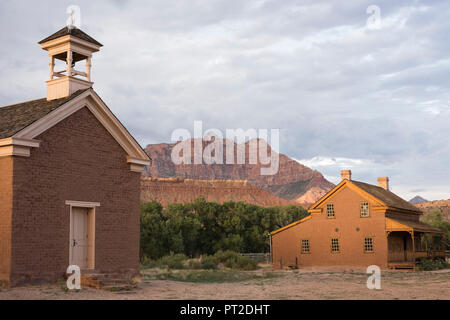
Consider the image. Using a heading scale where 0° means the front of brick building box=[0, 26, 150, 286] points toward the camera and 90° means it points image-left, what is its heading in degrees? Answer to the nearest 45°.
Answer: approximately 315°

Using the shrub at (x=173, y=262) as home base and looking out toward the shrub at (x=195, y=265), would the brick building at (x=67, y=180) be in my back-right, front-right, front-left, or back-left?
back-right

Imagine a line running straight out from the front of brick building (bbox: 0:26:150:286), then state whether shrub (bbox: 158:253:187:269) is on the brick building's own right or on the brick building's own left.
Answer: on the brick building's own left

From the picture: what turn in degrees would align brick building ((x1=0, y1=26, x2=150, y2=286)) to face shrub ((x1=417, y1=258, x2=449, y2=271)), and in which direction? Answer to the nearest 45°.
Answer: approximately 90° to its left

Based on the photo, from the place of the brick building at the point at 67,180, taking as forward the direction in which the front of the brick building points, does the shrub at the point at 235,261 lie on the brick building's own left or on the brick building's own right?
on the brick building's own left

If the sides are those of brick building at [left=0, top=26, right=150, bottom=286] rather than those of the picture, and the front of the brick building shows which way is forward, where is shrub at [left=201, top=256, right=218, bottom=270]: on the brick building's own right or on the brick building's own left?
on the brick building's own left
